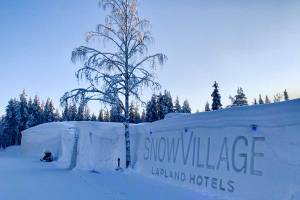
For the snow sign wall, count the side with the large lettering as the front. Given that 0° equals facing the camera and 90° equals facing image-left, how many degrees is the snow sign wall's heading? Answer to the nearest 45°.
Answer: approximately 45°

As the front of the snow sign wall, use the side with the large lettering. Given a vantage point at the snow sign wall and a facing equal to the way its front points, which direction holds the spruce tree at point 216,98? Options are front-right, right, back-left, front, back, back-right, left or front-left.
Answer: back-right

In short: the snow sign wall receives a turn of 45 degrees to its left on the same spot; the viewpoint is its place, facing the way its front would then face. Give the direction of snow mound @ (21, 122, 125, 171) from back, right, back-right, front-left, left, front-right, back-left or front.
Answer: back-right
